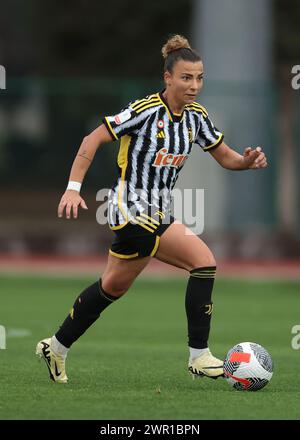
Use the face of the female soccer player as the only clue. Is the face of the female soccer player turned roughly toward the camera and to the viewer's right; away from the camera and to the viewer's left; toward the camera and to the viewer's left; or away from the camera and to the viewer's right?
toward the camera and to the viewer's right

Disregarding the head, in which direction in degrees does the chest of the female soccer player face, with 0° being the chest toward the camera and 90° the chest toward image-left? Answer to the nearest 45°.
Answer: approximately 315°
